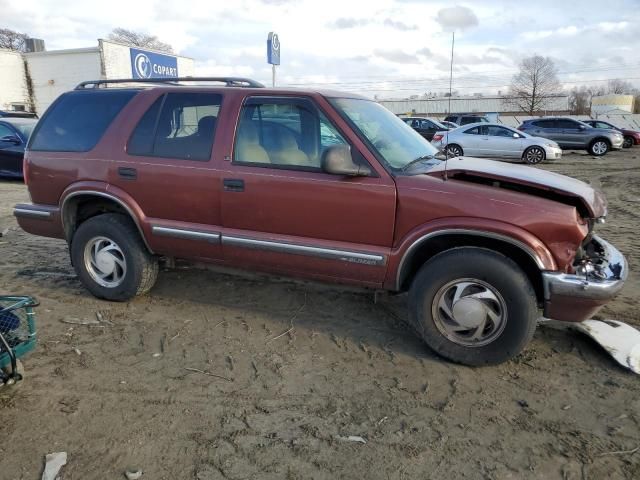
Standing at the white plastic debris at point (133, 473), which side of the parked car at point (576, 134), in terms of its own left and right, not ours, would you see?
right

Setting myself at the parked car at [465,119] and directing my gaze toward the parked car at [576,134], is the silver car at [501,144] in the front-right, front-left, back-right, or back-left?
front-right

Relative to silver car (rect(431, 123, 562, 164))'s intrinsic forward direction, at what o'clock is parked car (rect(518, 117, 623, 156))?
The parked car is roughly at 10 o'clock from the silver car.

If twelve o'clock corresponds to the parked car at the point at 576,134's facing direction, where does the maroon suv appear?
The maroon suv is roughly at 3 o'clock from the parked car.

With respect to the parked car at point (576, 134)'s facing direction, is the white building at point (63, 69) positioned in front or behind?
behind

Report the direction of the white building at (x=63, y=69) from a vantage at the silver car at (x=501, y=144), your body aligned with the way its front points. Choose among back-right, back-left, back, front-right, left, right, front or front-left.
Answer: back

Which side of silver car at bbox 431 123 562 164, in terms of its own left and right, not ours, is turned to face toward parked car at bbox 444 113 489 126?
left

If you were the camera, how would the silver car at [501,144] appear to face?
facing to the right of the viewer

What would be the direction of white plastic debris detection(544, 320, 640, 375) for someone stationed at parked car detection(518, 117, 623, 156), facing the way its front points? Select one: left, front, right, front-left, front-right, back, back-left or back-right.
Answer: right

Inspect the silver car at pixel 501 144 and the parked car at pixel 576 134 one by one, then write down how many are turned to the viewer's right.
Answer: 2

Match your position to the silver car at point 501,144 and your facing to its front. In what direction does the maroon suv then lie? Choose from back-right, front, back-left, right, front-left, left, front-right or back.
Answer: right

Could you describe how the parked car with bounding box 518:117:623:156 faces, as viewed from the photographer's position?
facing to the right of the viewer

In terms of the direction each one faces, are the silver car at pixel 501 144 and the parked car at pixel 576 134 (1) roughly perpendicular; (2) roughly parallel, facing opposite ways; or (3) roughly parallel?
roughly parallel

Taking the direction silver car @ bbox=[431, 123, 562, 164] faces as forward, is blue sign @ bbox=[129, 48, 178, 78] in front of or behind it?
behind

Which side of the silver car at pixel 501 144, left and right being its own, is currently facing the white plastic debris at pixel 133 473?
right

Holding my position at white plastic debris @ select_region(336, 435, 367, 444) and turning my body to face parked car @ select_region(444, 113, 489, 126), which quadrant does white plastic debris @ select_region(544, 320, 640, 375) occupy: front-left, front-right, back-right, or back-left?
front-right
